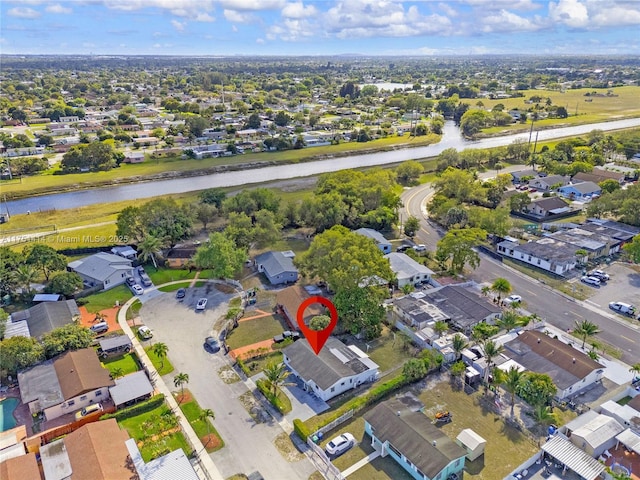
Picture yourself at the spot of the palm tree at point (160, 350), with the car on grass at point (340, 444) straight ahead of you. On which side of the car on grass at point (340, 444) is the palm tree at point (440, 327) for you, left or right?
left

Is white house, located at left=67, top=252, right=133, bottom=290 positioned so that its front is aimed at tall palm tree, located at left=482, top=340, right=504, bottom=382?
yes

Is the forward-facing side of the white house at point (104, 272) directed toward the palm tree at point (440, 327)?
yes

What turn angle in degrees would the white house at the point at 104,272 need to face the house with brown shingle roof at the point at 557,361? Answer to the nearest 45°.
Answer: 0° — it already faces it

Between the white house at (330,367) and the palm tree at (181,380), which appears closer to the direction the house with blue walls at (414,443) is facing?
the palm tree

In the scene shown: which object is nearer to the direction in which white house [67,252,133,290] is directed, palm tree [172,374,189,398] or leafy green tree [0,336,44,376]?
the palm tree

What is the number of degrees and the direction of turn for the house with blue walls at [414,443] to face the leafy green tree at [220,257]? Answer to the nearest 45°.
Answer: approximately 90° to its right

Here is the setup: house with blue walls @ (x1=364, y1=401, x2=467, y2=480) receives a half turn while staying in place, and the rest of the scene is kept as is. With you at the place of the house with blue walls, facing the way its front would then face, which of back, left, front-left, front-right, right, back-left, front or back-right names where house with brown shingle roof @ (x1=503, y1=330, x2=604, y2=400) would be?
front

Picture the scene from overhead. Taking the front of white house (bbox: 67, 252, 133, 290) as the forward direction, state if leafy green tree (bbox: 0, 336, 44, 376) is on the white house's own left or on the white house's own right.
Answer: on the white house's own right

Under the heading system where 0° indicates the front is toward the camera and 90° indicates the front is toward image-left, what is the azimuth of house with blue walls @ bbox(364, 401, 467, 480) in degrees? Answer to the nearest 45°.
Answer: approximately 45°
